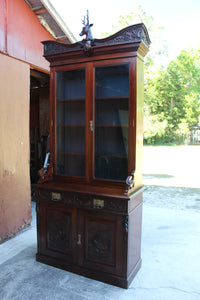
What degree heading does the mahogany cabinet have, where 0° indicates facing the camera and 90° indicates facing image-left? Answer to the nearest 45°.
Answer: approximately 45°

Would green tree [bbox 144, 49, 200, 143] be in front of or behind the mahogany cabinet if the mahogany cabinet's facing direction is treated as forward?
behind
